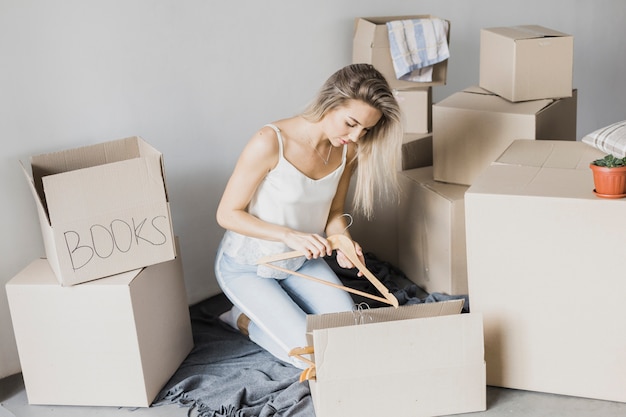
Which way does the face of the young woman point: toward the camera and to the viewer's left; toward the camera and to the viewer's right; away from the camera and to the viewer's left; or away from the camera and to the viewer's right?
toward the camera and to the viewer's right

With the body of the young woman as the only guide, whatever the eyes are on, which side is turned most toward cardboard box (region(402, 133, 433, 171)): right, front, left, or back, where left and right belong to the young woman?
left

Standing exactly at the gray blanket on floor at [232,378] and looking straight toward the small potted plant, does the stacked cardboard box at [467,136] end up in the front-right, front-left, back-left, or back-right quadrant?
front-left

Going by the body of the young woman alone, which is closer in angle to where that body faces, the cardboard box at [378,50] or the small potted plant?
the small potted plant

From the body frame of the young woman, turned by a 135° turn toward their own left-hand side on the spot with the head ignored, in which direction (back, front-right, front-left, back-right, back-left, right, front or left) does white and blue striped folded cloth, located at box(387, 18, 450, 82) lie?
front-right

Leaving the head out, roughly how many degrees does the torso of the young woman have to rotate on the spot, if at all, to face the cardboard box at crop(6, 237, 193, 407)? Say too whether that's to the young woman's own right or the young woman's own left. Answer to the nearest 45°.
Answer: approximately 135° to the young woman's own right

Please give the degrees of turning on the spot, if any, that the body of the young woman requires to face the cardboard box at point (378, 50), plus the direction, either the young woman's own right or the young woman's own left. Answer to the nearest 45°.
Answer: approximately 90° to the young woman's own left

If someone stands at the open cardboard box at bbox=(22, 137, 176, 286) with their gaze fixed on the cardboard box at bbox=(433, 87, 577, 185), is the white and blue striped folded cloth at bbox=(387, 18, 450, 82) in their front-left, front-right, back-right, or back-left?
front-left
